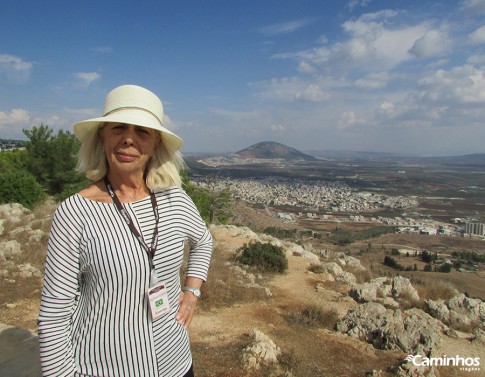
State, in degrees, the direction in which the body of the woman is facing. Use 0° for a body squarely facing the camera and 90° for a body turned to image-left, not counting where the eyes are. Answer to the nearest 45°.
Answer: approximately 315°

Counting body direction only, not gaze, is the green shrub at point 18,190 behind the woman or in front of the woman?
behind

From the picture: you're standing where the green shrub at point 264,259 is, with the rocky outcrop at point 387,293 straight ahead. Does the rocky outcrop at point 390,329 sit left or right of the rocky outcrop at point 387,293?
right

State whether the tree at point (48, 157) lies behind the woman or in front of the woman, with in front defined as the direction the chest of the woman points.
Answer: behind

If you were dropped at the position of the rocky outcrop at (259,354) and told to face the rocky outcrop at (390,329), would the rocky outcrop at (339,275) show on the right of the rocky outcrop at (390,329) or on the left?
left

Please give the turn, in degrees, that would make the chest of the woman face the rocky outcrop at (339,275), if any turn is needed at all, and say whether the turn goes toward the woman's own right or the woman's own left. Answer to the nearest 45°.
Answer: approximately 90° to the woman's own left
